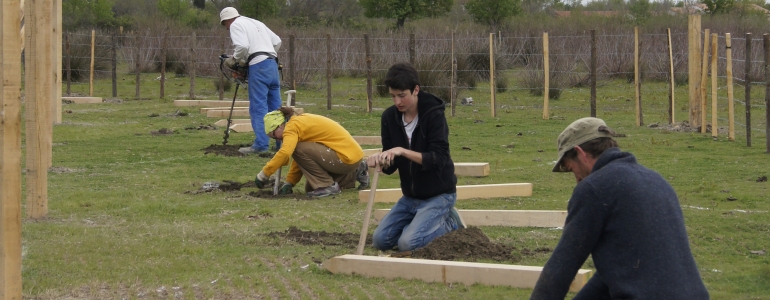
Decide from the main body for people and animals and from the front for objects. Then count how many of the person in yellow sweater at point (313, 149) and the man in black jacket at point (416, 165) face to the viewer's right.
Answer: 0

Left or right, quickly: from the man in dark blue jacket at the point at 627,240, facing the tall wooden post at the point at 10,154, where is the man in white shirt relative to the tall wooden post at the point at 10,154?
right

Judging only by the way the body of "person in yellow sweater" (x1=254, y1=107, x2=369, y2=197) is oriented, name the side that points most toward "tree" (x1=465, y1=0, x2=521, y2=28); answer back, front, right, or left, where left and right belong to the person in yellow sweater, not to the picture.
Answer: right

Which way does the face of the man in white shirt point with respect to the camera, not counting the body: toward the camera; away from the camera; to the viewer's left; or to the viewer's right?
to the viewer's left

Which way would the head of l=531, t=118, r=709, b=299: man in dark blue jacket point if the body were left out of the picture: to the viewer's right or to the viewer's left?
to the viewer's left

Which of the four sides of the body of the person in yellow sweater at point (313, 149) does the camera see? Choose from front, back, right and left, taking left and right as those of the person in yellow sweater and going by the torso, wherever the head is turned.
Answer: left

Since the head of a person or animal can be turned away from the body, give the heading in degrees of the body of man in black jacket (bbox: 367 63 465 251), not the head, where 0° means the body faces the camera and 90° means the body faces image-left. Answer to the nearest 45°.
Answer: approximately 45°

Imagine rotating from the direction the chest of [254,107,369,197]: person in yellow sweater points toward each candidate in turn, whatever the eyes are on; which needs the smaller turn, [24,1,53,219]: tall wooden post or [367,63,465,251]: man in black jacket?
the tall wooden post
